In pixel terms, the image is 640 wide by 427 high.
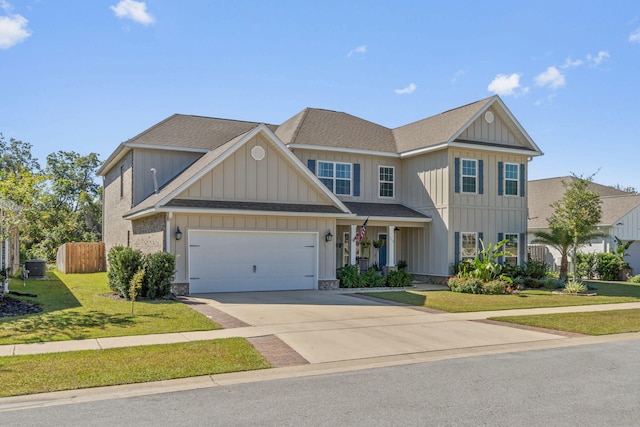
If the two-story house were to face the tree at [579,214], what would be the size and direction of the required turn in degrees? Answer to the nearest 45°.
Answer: approximately 45° to its left

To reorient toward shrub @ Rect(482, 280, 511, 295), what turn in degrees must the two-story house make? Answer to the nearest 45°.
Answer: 0° — it already faces it

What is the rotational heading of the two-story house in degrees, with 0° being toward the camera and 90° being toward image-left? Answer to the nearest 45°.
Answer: approximately 315°

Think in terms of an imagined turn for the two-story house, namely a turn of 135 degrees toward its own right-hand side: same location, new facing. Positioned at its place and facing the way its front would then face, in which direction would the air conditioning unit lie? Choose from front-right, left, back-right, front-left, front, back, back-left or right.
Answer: front

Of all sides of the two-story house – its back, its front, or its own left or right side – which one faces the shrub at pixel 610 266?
left

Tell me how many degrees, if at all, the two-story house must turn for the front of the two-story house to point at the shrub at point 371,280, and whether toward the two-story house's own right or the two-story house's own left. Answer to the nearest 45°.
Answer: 0° — it already faces it
